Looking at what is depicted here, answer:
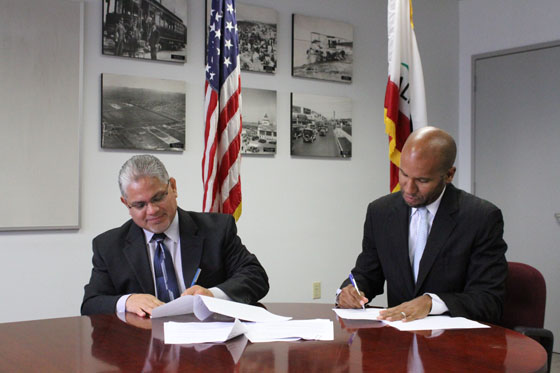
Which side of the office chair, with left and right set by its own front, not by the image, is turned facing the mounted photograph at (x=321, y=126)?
right

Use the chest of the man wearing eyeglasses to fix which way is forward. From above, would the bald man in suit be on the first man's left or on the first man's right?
on the first man's left

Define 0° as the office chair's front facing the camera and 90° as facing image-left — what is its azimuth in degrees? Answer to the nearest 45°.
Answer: approximately 45°

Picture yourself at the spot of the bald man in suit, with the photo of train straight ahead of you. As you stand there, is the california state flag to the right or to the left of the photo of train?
right

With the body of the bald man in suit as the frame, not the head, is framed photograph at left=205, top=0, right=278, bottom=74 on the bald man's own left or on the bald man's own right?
on the bald man's own right

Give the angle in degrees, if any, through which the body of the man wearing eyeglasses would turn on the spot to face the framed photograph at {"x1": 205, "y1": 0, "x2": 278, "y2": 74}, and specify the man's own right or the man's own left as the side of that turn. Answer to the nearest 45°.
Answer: approximately 180°

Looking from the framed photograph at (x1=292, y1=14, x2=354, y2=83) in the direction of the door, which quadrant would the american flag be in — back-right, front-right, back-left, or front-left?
back-right

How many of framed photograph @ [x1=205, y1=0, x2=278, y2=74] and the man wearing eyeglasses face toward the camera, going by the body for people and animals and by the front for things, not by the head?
2

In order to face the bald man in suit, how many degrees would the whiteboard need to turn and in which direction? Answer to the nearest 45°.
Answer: approximately 45° to its left

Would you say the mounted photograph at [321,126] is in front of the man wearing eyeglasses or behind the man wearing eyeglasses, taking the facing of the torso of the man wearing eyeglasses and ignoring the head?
behind

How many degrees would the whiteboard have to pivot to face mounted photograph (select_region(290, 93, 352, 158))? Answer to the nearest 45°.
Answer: approximately 90° to its left
